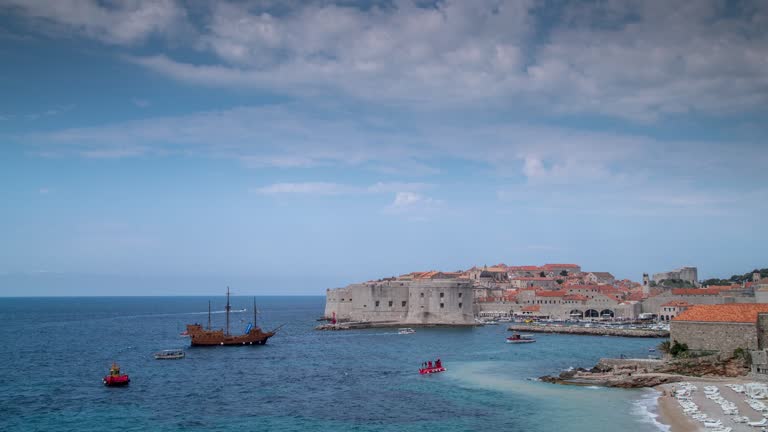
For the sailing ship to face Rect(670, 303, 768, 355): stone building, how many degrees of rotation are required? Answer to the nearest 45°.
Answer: approximately 45° to its right

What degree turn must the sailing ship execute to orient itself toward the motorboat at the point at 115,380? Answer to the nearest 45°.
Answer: approximately 90° to its right

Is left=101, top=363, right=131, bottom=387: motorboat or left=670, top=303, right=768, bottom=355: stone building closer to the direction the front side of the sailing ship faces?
the stone building

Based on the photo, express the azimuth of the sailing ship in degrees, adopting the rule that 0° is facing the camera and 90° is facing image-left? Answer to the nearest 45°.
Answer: approximately 270°

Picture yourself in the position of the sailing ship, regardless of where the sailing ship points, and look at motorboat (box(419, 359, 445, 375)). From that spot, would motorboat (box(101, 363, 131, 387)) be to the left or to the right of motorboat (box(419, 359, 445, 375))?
right

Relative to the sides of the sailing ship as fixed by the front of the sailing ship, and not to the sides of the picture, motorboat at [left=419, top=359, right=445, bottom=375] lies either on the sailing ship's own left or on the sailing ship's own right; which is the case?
on the sailing ship's own right

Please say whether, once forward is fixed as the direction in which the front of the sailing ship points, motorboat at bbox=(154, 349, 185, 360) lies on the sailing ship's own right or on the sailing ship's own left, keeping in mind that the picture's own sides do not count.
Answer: on the sailing ship's own right
